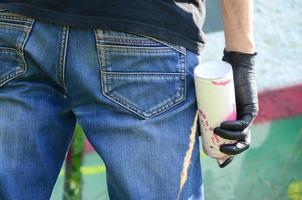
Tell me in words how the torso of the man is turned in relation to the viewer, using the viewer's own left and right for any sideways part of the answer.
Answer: facing away from the viewer
